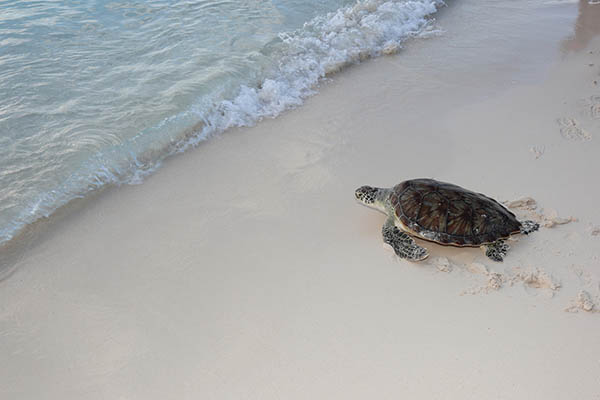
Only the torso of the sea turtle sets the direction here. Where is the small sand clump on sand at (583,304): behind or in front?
behind

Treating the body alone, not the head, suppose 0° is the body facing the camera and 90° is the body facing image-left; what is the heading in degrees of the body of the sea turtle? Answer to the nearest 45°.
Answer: approximately 90°

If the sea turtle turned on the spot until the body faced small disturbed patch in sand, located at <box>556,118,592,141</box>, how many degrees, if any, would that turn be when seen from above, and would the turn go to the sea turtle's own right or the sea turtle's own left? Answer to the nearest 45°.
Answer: approximately 135° to the sea turtle's own right

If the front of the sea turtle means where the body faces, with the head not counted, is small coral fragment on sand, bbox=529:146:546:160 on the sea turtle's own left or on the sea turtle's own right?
on the sea turtle's own right

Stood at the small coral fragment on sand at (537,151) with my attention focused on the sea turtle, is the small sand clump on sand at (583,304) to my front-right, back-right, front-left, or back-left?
front-left
